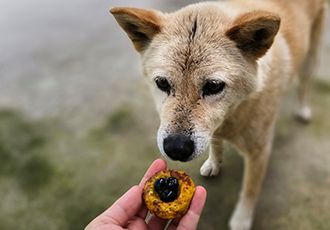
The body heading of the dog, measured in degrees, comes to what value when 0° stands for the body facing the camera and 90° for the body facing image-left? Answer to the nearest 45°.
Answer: approximately 45°
